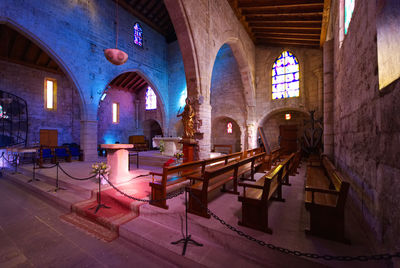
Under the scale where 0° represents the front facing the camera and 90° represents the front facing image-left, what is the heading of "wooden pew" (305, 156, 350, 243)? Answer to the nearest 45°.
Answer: approximately 90°

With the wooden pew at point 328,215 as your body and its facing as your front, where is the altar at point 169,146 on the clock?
The altar is roughly at 1 o'clock from the wooden pew.

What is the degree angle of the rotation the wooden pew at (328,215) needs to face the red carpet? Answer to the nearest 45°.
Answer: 0° — it already faces it

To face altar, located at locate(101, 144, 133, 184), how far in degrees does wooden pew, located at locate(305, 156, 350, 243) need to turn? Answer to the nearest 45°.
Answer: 0° — it already faces it

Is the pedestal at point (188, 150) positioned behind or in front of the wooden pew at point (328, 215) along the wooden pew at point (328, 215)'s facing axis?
in front

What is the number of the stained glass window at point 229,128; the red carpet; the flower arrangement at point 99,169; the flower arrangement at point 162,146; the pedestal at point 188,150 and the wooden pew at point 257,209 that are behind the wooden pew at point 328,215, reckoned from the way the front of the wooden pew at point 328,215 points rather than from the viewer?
0

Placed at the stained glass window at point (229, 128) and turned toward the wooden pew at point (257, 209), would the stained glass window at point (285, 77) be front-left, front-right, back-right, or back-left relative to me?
front-left

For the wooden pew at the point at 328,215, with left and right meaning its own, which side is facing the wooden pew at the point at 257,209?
front

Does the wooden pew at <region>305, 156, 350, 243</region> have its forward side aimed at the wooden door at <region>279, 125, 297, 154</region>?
no

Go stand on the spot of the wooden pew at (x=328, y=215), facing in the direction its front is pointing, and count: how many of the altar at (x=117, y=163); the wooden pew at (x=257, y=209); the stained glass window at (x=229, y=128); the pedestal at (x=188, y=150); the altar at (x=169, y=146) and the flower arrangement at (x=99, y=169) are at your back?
0

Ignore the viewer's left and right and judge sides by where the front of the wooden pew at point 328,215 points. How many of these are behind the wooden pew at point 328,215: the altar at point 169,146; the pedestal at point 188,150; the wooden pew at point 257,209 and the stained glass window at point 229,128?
0

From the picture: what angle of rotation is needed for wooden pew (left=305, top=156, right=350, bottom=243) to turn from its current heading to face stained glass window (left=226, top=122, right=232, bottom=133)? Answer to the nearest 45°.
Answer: approximately 45° to its right

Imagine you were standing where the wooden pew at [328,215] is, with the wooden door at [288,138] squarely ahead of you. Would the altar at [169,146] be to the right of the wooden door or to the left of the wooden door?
left

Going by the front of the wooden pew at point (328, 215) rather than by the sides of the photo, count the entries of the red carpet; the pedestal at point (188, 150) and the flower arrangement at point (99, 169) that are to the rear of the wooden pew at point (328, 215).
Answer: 0

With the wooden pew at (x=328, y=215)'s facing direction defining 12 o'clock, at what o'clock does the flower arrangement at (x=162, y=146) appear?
The flower arrangement is roughly at 1 o'clock from the wooden pew.
